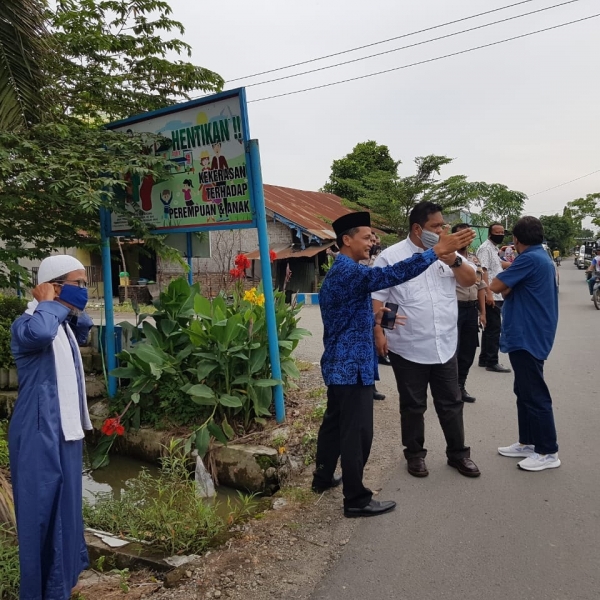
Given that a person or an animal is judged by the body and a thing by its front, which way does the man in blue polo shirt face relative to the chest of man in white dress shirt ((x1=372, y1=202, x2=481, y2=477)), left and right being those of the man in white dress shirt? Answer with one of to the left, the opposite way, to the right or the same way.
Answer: the opposite way

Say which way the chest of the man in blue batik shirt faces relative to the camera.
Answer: to the viewer's right

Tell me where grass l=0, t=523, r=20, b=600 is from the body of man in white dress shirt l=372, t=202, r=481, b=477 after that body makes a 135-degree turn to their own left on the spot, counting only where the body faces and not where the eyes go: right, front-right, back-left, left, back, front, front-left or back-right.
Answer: back-left

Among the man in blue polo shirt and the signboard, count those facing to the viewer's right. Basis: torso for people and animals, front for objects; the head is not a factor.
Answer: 0

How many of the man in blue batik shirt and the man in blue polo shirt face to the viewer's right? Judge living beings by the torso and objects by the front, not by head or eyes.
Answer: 1

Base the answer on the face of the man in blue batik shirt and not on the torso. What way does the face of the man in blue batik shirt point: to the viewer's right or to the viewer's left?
to the viewer's right

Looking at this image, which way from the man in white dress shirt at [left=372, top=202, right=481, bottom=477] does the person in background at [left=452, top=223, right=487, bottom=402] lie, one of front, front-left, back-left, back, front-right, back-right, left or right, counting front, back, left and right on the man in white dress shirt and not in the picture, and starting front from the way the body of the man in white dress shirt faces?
back-left

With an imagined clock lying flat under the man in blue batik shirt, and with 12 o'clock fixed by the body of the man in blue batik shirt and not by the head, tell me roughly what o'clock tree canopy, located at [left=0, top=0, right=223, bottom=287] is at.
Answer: The tree canopy is roughly at 7 o'clock from the man in blue batik shirt.

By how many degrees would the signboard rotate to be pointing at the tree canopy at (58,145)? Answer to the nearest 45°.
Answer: approximately 45° to its right

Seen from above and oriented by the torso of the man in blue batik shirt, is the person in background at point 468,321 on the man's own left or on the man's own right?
on the man's own left

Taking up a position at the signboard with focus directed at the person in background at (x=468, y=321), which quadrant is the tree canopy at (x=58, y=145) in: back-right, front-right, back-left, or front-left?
back-left

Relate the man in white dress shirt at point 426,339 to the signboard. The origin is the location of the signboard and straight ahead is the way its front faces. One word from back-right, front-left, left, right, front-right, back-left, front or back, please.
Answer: left

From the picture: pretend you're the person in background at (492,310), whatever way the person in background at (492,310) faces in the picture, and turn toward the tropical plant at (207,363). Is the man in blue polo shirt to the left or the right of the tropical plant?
left

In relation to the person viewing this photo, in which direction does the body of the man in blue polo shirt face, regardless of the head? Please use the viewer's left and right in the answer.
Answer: facing away from the viewer and to the left of the viewer

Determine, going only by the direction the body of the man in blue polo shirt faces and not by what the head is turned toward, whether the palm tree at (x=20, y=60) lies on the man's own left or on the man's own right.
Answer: on the man's own left

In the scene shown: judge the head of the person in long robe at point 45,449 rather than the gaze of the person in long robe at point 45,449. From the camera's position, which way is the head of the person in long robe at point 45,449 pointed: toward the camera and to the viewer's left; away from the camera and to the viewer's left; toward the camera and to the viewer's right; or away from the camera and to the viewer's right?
toward the camera and to the viewer's right

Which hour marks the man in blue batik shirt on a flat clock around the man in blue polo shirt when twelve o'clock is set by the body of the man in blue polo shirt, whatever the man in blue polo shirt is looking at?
The man in blue batik shirt is roughly at 9 o'clock from the man in blue polo shirt.
